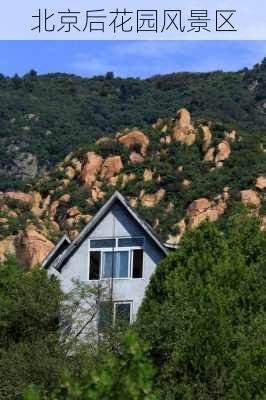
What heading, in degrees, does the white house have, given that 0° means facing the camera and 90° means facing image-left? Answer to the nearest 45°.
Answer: approximately 0°

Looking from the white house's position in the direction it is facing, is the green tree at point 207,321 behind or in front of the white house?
in front

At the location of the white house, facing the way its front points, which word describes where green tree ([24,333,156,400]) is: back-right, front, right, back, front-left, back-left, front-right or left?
front

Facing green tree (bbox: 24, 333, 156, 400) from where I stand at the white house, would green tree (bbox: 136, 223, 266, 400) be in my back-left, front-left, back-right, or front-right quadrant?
front-left
